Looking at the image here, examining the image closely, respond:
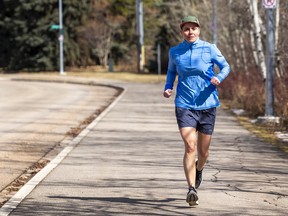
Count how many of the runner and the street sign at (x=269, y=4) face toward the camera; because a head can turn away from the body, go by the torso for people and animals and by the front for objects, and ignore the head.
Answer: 2

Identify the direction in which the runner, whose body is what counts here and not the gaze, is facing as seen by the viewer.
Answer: toward the camera

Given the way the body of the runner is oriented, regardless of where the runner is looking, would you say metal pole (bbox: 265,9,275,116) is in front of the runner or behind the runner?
behind

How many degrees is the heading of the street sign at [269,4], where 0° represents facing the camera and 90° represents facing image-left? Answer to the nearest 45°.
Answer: approximately 0°

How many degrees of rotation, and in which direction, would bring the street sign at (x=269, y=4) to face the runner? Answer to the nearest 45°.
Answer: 0° — it already faces them

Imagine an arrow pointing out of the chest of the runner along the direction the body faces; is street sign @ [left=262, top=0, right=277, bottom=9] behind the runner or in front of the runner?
behind

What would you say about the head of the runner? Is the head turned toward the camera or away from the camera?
toward the camera
